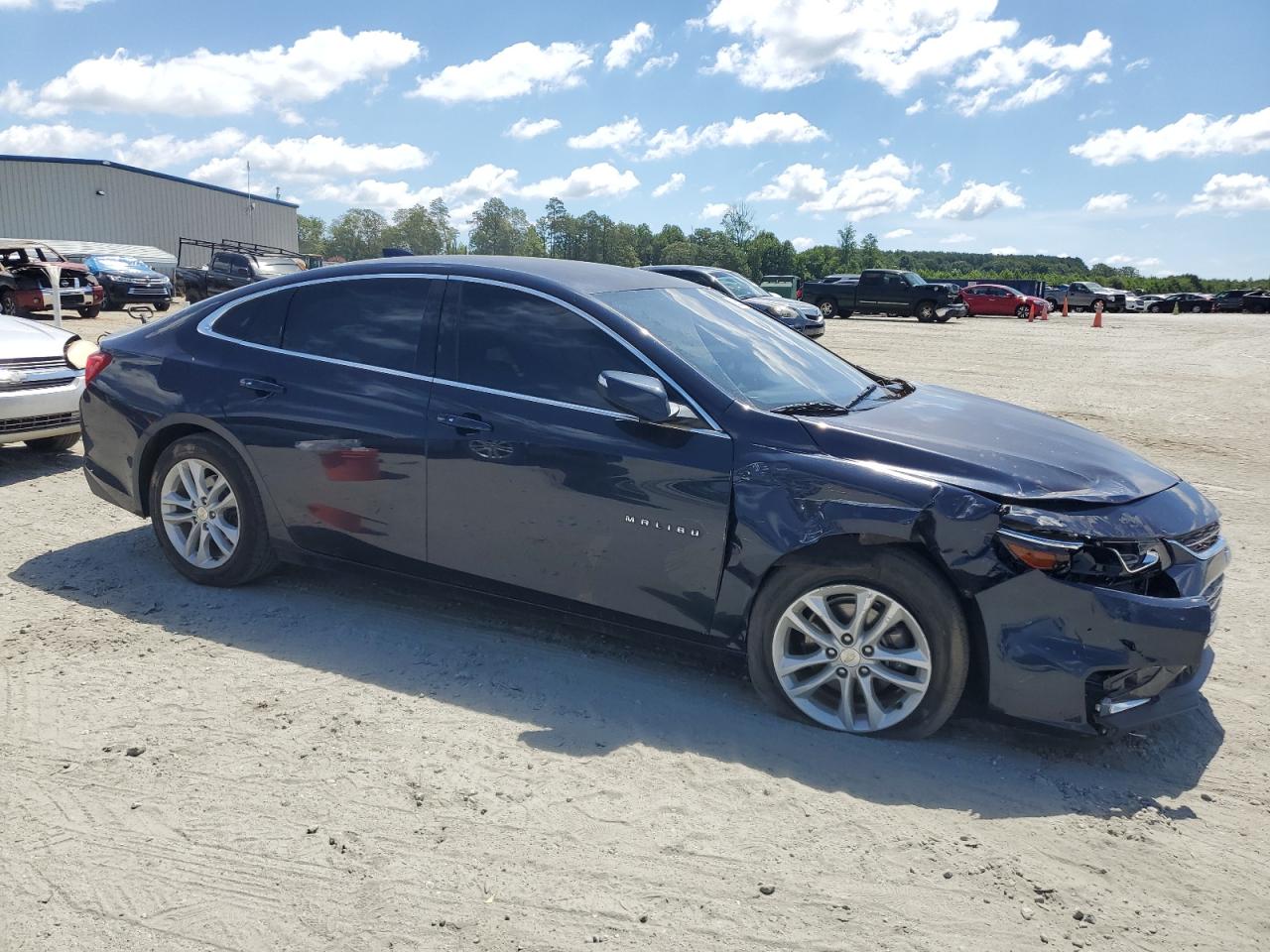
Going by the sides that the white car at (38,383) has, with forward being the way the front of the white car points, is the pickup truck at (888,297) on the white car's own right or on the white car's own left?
on the white car's own left

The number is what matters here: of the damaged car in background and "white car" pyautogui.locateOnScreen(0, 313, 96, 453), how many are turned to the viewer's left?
0

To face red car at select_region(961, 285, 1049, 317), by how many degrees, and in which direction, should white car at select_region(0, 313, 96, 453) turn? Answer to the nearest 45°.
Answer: approximately 90° to its left

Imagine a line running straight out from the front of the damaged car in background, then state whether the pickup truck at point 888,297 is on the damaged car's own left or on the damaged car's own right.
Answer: on the damaged car's own left

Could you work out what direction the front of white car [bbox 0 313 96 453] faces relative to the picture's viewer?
facing the viewer and to the right of the viewer

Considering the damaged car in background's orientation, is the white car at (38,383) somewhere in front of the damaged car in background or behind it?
in front

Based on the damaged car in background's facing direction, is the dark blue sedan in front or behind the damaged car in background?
in front

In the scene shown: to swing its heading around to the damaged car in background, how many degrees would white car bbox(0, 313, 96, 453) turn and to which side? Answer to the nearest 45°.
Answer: approximately 135° to its left

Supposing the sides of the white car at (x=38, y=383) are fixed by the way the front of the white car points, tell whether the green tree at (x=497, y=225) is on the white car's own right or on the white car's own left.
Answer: on the white car's own left
